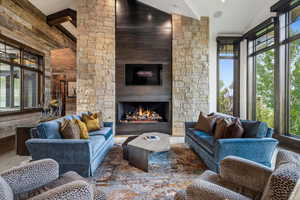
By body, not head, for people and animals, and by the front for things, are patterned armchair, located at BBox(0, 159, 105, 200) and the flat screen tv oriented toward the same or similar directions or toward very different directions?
very different directions

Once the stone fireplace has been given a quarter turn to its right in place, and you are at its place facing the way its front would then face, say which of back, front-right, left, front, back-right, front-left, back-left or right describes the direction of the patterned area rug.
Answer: left

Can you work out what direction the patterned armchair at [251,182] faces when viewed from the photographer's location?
facing away from the viewer and to the left of the viewer

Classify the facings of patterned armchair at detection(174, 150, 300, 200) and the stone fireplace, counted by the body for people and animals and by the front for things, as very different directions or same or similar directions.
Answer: very different directions

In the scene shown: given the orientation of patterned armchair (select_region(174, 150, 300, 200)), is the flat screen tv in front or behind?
in front

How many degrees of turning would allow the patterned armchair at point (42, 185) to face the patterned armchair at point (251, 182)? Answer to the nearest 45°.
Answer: approximately 90° to its right

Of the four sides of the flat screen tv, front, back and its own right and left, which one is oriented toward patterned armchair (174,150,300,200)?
front

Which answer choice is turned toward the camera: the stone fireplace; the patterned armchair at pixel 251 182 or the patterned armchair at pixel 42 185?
the stone fireplace

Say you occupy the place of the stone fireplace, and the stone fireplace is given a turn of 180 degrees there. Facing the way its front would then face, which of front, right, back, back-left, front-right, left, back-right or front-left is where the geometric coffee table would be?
back

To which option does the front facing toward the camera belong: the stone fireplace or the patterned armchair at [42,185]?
the stone fireplace

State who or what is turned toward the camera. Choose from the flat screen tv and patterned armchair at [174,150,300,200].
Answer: the flat screen tv

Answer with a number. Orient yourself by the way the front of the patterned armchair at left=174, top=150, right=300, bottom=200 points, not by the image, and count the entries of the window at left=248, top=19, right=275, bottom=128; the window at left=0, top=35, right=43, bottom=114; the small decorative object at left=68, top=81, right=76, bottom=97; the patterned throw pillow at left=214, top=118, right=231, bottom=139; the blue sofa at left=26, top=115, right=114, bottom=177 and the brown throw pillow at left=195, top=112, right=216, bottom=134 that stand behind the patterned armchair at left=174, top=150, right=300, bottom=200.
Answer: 0

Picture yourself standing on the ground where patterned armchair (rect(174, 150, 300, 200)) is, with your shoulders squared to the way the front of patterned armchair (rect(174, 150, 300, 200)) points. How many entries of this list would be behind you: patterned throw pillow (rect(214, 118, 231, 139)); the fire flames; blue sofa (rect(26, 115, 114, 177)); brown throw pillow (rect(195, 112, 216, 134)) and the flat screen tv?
0

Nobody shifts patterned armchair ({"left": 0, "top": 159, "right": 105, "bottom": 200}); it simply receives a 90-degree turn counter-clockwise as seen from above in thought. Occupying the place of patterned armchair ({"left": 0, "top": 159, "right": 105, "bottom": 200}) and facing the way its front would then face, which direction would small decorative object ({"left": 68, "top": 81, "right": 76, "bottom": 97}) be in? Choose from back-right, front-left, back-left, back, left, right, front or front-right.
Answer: front-right

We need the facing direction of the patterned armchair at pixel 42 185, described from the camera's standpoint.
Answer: facing away from the viewer and to the right of the viewer

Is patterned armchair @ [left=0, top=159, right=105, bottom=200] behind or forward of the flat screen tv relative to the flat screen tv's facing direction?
forward

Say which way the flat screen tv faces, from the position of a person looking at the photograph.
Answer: facing the viewer

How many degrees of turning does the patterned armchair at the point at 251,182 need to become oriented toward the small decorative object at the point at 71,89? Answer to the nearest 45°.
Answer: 0° — it already faces it

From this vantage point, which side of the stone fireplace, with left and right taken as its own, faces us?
front
